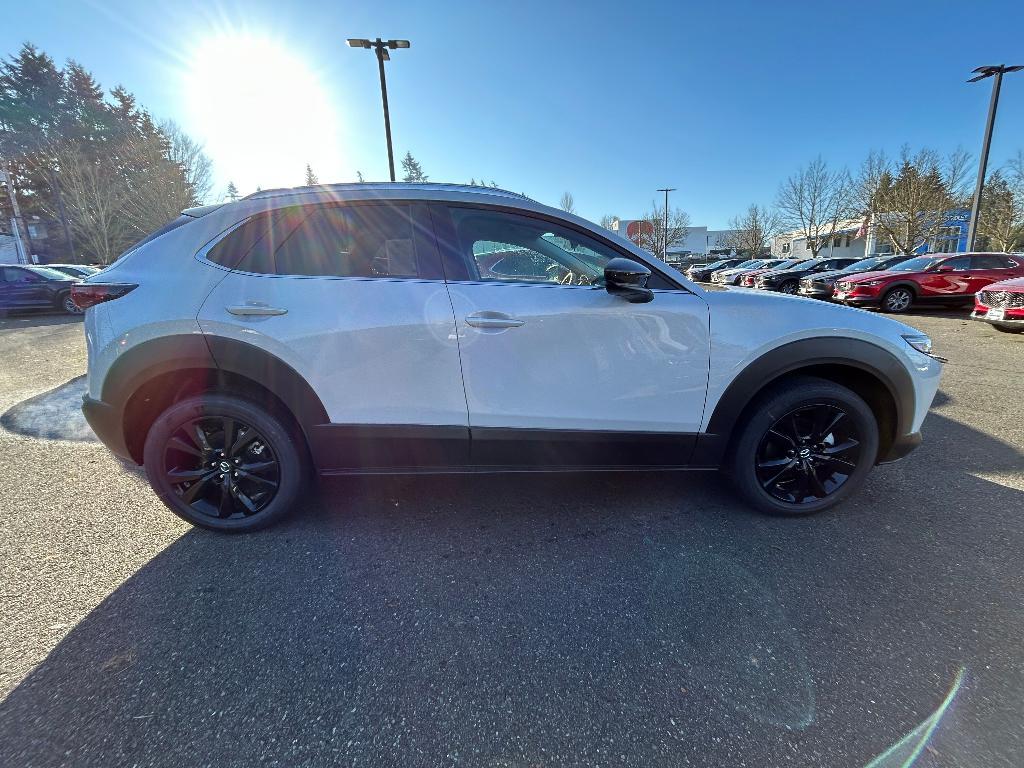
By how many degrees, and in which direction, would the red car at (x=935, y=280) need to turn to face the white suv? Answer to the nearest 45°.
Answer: approximately 45° to its left

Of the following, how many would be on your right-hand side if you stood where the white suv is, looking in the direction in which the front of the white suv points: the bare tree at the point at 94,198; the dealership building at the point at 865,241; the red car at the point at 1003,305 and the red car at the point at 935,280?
0

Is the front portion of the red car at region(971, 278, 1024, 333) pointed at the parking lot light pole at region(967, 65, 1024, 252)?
no

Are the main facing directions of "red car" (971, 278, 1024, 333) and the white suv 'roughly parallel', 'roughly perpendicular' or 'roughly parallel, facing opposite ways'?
roughly parallel, facing opposite ways

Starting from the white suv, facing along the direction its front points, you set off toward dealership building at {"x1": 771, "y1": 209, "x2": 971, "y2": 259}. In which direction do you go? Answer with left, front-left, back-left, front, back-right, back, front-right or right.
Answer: front-left

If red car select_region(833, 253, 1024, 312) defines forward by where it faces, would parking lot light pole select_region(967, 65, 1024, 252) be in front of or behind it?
behind

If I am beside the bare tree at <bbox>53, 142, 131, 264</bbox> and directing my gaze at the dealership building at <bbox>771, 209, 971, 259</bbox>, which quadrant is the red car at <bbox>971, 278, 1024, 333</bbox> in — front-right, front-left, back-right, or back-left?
front-right

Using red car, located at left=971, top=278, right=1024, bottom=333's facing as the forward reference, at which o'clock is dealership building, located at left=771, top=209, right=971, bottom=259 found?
The dealership building is roughly at 4 o'clock from the red car.

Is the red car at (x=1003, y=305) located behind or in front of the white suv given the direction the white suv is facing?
in front

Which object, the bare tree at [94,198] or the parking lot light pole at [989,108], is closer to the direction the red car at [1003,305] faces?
the bare tree

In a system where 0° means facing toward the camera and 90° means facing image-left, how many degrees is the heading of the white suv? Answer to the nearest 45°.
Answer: approximately 270°

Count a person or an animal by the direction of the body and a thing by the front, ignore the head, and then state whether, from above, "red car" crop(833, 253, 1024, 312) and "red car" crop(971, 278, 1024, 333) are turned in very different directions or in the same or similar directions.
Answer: same or similar directions

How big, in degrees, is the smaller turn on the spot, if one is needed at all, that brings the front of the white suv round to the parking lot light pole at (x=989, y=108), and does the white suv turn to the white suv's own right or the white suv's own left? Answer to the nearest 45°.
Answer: approximately 45° to the white suv's own left

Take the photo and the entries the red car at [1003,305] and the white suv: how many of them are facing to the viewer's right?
1

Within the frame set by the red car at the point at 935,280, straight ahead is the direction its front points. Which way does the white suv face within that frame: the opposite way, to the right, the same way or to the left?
the opposite way

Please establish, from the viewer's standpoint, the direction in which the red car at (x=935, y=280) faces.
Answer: facing the viewer and to the left of the viewer
